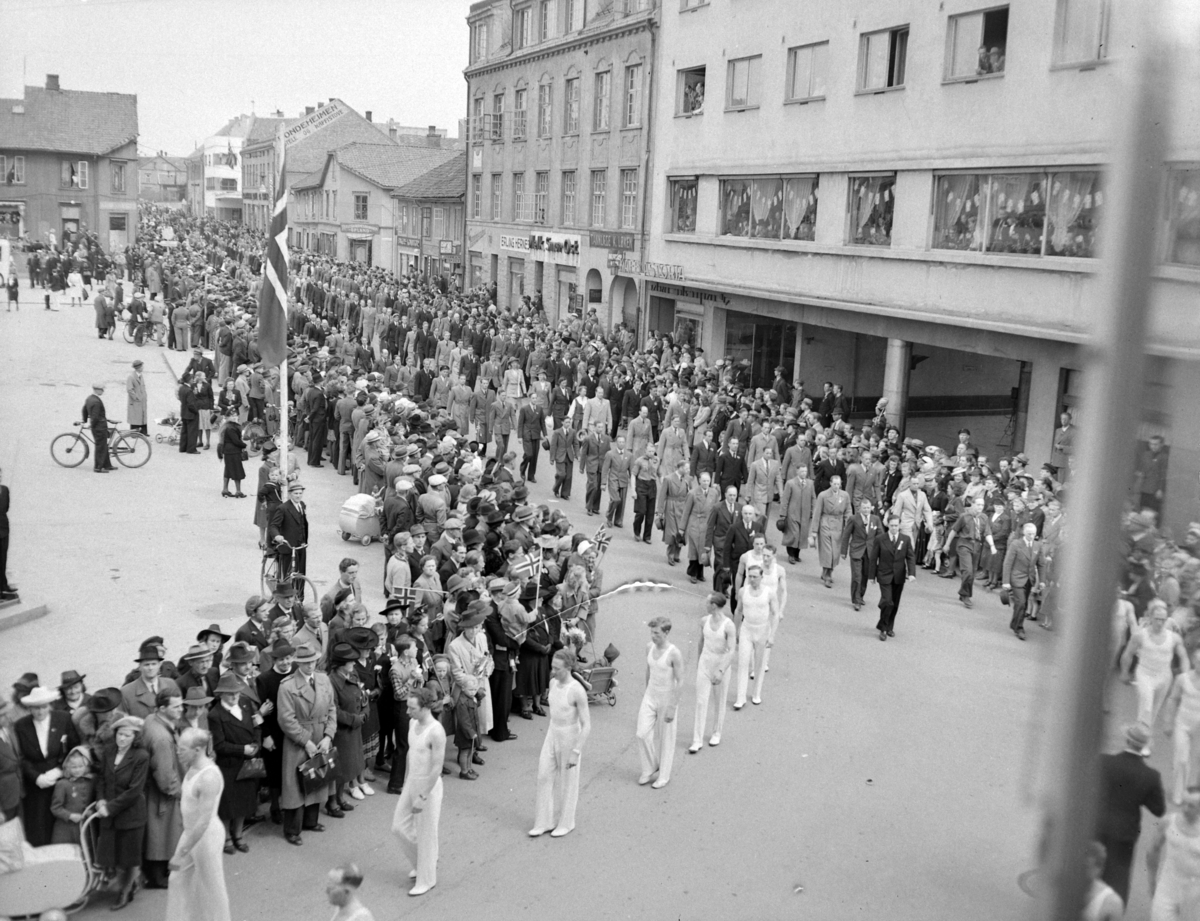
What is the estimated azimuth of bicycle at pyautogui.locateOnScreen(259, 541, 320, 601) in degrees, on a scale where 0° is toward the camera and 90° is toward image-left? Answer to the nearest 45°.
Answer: approximately 315°

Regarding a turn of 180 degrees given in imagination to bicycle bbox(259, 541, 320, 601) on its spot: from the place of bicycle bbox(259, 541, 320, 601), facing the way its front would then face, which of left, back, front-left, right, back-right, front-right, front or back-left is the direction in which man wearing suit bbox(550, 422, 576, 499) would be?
right

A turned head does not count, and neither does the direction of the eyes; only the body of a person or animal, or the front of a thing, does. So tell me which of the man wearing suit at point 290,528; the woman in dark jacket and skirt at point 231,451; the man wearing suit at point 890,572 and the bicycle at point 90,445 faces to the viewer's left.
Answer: the bicycle

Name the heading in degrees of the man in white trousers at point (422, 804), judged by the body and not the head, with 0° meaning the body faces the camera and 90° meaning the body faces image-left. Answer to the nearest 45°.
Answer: approximately 45°

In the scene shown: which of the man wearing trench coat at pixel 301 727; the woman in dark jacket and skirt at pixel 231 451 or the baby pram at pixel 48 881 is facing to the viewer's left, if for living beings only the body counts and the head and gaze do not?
the baby pram

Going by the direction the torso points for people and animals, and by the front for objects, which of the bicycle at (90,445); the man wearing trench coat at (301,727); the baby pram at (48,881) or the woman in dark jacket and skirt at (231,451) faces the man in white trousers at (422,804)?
the man wearing trench coat

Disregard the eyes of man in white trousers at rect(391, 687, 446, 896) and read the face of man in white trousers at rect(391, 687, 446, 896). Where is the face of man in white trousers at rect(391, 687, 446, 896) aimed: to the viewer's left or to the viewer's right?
to the viewer's left

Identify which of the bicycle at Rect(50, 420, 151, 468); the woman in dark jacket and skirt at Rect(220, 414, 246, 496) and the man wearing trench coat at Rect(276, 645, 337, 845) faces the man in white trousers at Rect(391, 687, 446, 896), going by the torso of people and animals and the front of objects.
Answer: the man wearing trench coat

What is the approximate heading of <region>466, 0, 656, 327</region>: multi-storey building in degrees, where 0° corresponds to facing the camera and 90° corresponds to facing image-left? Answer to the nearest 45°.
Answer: approximately 45°

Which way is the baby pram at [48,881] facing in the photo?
to the viewer's left

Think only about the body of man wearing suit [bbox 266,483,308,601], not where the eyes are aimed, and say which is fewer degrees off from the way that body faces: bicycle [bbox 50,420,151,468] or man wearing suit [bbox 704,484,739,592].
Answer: the man wearing suit

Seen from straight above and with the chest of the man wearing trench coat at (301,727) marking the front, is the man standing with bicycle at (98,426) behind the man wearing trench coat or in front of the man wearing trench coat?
behind
